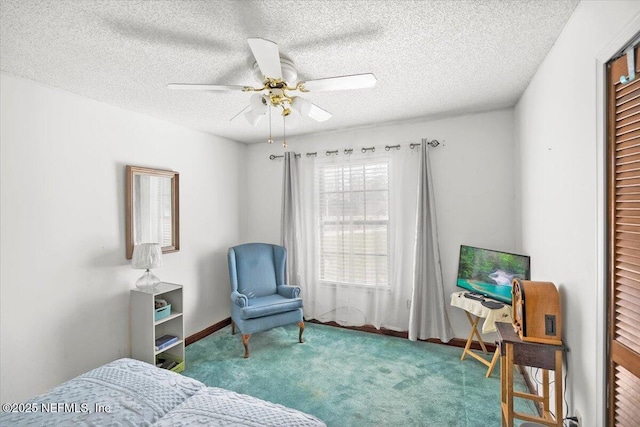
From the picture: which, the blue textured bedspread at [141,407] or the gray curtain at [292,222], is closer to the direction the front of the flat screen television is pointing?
the blue textured bedspread

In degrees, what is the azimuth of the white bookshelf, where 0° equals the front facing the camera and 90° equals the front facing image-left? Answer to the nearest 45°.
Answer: approximately 315°

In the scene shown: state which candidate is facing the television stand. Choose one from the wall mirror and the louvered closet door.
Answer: the wall mirror

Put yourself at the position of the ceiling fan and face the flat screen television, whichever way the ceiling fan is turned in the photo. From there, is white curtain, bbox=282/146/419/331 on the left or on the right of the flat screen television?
left

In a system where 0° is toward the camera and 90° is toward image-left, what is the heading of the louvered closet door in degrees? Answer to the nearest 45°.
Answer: approximately 45°

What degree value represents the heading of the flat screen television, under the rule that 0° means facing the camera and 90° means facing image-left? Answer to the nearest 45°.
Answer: approximately 45°

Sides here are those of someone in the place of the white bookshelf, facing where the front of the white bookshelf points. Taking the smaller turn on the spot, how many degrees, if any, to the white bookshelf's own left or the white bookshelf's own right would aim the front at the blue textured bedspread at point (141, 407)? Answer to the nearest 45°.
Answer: approximately 45° to the white bookshelf's own right
